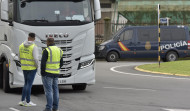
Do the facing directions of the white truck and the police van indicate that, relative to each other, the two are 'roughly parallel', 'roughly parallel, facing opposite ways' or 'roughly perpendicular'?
roughly perpendicular

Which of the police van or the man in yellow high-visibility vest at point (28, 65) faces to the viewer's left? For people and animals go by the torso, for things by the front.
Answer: the police van

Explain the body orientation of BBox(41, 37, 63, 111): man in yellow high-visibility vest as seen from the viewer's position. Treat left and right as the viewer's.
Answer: facing away from the viewer and to the left of the viewer

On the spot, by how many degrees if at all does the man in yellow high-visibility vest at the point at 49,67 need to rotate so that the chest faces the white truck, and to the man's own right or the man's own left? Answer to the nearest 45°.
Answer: approximately 45° to the man's own right

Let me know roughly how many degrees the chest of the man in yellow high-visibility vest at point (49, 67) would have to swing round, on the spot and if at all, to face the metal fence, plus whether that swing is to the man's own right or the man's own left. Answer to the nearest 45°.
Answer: approximately 45° to the man's own right

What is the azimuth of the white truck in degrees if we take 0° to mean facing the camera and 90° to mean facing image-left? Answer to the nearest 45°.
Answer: approximately 0°

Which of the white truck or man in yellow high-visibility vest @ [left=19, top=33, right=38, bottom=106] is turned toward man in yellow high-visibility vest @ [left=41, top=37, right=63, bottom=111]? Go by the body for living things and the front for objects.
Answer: the white truck

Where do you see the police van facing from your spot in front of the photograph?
facing to the left of the viewer
